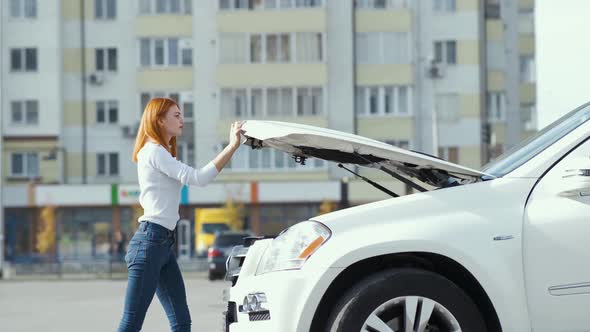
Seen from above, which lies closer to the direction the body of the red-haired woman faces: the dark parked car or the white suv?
the white suv

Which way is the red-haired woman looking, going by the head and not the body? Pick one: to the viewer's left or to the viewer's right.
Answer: to the viewer's right

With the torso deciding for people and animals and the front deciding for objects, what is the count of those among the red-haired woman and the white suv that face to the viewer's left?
1

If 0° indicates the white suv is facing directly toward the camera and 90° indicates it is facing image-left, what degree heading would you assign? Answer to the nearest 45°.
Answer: approximately 90°

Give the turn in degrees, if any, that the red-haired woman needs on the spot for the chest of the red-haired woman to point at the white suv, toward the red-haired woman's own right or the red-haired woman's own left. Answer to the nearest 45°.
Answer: approximately 45° to the red-haired woman's own right

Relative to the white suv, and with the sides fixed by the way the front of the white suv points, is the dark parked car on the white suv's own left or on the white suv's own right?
on the white suv's own right

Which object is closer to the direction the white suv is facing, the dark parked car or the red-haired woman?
the red-haired woman

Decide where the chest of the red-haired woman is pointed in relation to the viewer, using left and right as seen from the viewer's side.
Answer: facing to the right of the viewer

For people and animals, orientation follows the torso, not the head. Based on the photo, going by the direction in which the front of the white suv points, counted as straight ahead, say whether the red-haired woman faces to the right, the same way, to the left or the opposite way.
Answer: the opposite way

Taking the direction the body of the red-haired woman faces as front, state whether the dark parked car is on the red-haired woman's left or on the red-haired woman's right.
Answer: on the red-haired woman's left
